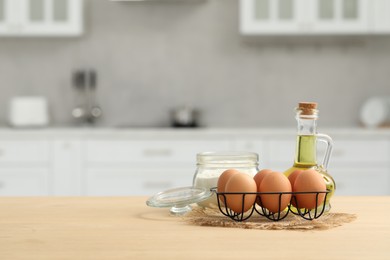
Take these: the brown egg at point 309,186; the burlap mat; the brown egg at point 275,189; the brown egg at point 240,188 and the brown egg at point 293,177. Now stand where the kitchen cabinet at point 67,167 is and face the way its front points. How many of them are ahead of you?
5

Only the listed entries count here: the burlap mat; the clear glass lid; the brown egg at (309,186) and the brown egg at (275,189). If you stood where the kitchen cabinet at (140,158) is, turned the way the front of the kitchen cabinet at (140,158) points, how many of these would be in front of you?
4

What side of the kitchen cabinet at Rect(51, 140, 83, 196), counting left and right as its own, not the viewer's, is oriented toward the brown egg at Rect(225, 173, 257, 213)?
front

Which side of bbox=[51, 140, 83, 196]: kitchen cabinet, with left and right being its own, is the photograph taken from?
front

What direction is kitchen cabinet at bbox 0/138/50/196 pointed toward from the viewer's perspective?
toward the camera

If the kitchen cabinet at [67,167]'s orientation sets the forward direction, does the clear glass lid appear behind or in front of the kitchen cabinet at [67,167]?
in front

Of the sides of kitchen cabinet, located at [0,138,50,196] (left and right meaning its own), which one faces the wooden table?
front

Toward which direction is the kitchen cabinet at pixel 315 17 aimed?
toward the camera

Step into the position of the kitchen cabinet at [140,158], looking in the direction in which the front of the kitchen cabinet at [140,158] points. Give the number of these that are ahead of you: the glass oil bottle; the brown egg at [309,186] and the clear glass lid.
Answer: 3

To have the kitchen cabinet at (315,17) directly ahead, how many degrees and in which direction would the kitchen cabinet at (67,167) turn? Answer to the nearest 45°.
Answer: approximately 90° to its left

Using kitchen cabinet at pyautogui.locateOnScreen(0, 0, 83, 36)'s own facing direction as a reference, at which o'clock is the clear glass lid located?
The clear glass lid is roughly at 12 o'clock from the kitchen cabinet.

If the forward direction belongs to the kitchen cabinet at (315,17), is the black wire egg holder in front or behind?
in front

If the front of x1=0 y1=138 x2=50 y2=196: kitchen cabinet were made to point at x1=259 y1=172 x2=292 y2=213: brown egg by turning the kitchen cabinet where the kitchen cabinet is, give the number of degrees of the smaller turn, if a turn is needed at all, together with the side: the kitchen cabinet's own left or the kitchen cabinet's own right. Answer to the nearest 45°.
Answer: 0° — it already faces it
